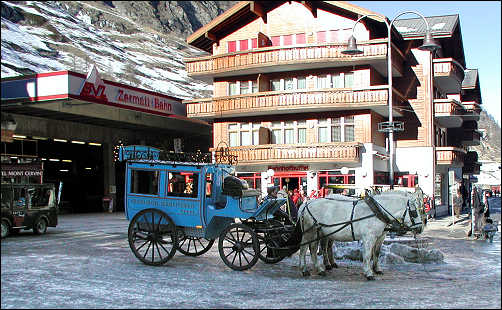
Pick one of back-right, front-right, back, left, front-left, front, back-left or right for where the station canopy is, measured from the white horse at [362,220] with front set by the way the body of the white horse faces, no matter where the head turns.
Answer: back-left

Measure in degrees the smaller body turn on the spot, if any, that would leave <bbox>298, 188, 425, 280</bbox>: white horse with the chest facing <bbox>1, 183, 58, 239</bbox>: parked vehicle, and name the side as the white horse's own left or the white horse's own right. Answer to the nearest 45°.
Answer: approximately 135° to the white horse's own left

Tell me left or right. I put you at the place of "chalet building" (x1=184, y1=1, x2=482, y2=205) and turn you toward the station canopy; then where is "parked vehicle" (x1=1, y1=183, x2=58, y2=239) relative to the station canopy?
left

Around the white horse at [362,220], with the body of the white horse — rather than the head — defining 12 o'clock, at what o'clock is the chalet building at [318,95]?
The chalet building is roughly at 9 o'clock from the white horse.

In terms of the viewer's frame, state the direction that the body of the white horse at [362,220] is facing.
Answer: to the viewer's right

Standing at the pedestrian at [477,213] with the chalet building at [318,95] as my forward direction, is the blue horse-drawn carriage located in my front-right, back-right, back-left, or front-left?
back-left
